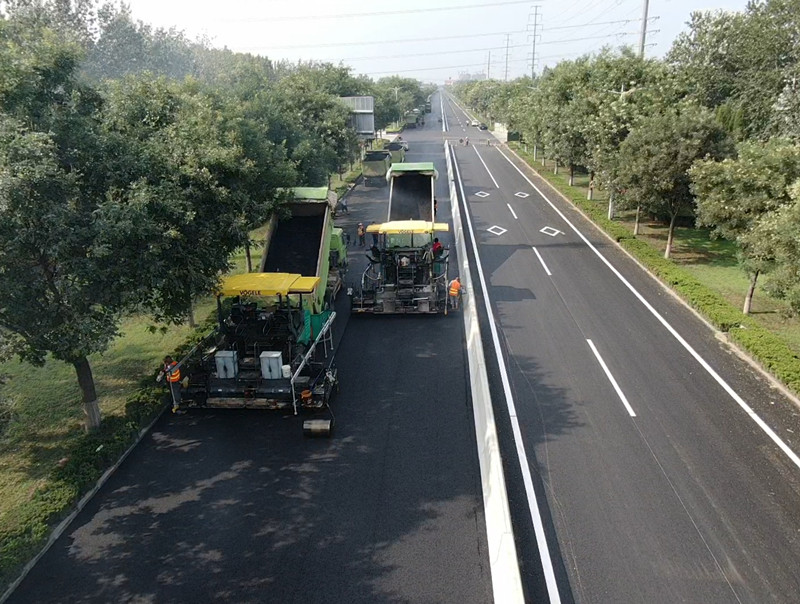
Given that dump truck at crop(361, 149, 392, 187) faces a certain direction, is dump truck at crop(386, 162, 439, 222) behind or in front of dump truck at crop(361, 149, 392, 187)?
behind

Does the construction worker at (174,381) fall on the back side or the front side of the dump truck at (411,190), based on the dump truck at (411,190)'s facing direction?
on the back side

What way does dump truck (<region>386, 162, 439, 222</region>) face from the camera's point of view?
away from the camera

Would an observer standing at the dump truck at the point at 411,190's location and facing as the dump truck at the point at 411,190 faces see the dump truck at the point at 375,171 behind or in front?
in front

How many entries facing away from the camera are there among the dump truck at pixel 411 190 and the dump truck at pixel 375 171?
2

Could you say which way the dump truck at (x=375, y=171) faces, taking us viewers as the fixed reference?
facing away from the viewer

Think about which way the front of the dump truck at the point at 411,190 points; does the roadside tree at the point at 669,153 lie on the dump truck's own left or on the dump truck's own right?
on the dump truck's own right

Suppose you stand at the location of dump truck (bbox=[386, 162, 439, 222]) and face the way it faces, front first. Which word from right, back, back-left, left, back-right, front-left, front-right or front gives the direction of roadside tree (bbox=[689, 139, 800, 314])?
back-right

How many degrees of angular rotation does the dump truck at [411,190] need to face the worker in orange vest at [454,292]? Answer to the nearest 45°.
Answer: approximately 180°

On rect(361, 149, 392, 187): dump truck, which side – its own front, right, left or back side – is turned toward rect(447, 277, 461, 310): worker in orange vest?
back

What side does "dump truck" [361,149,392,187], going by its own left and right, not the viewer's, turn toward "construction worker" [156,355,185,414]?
back
